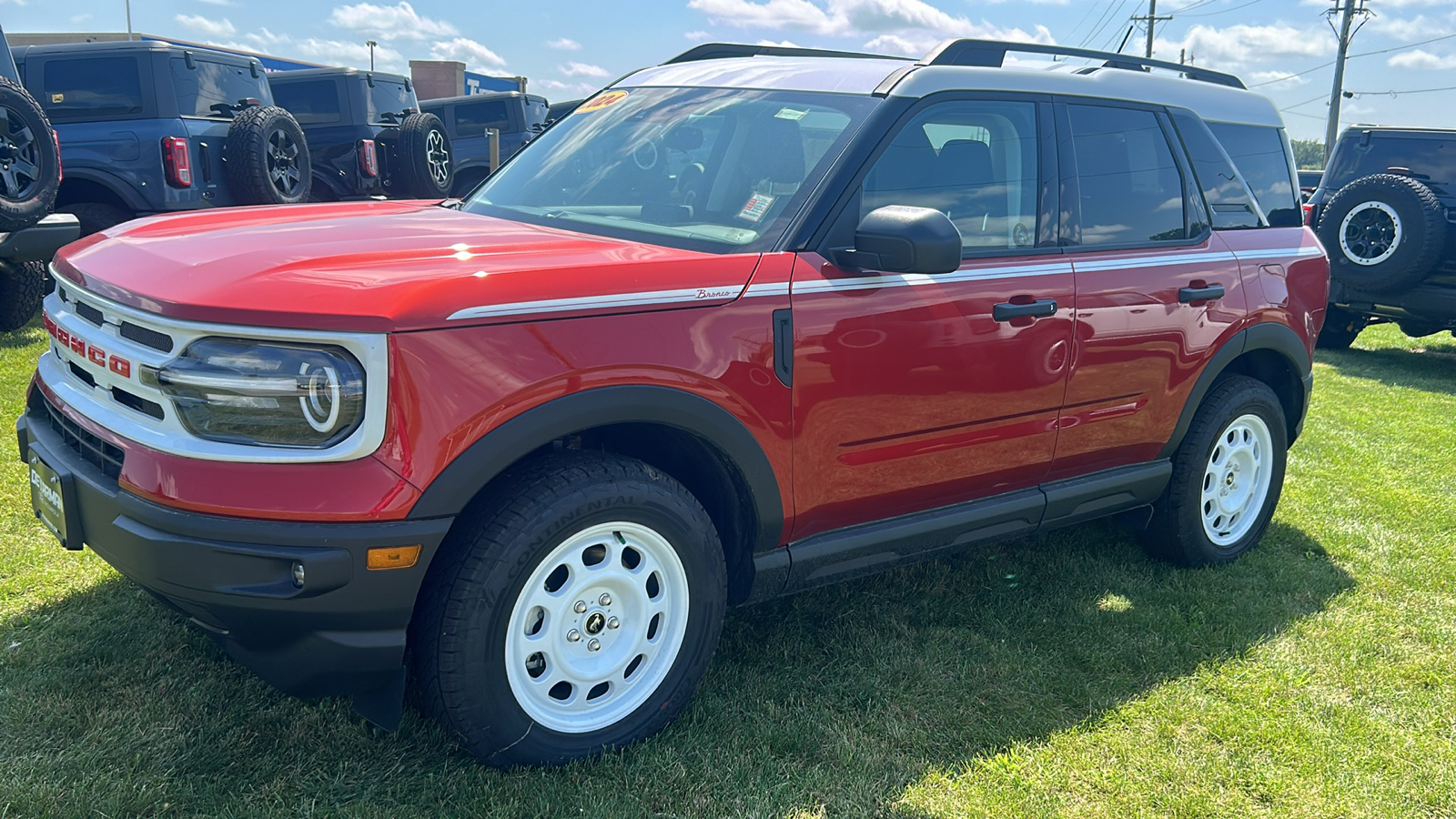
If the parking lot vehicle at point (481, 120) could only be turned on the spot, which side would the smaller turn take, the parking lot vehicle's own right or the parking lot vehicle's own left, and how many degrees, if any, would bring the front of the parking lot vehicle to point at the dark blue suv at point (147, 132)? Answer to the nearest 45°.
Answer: approximately 135° to the parking lot vehicle's own left

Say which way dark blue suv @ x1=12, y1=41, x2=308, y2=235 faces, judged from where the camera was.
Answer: facing away from the viewer and to the left of the viewer

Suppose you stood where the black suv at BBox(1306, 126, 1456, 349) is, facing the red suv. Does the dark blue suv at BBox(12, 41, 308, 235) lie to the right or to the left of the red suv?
right

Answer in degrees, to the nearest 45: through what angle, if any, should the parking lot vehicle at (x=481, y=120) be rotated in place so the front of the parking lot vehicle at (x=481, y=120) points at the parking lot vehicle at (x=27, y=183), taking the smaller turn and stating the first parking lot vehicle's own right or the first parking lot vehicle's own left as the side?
approximately 135° to the first parking lot vehicle's own left

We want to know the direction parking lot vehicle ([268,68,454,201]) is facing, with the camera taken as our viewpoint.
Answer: facing away from the viewer and to the left of the viewer

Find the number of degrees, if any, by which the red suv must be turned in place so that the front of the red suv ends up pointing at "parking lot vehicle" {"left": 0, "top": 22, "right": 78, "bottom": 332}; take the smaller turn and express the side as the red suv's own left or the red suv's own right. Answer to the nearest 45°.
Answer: approximately 90° to the red suv's own right

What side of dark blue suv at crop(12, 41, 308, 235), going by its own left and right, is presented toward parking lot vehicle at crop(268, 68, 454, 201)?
right

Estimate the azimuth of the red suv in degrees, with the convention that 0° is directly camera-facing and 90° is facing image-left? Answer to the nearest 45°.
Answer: approximately 45°

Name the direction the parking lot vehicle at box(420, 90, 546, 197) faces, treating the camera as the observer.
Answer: facing away from the viewer and to the left of the viewer

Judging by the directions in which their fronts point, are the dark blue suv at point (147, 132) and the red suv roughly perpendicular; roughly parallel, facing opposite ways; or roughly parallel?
roughly perpendicular

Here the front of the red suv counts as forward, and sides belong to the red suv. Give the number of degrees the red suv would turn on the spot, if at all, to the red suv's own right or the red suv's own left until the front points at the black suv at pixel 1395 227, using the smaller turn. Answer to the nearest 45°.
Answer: approximately 180°
